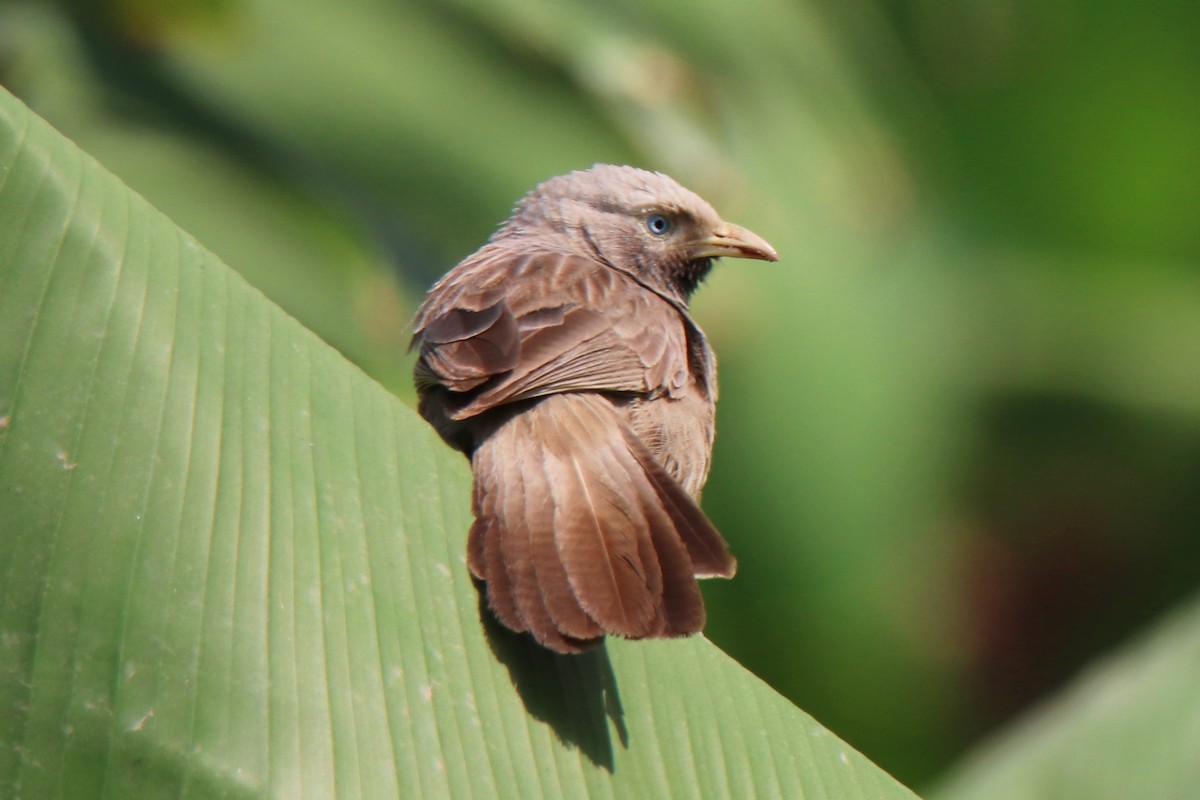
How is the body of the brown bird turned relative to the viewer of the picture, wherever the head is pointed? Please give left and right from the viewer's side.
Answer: facing away from the viewer and to the right of the viewer
